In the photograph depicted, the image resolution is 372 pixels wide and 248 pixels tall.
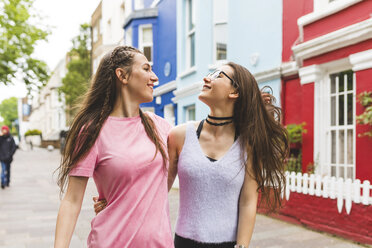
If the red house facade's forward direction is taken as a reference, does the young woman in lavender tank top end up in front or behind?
in front

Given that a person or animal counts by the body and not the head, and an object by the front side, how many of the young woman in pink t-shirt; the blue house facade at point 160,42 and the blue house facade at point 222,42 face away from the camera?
0

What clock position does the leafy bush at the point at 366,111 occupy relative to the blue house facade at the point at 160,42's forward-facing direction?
The leafy bush is roughly at 10 o'clock from the blue house facade.

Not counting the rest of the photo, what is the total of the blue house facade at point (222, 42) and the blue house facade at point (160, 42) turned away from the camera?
0

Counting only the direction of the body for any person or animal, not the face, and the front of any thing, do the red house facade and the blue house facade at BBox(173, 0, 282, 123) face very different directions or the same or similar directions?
same or similar directions

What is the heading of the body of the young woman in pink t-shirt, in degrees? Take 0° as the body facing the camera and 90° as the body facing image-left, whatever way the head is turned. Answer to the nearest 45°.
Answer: approximately 315°

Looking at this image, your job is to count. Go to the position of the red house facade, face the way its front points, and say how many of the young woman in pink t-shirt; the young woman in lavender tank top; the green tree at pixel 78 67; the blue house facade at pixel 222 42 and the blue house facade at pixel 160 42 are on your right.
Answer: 3

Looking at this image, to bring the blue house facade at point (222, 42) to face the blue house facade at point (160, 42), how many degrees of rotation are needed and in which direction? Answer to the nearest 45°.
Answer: approximately 90° to its right

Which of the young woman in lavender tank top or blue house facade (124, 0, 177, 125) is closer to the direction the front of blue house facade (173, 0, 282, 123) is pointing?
the young woman in lavender tank top

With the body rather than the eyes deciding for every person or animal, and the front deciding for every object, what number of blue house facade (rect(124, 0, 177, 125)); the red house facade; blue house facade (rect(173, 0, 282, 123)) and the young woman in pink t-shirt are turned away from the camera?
0

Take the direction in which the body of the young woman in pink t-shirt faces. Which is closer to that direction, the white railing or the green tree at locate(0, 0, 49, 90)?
the white railing

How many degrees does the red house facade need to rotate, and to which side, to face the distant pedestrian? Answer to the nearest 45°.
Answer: approximately 45° to its right

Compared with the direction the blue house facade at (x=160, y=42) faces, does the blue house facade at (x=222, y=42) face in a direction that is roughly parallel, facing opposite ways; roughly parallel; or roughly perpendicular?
roughly parallel

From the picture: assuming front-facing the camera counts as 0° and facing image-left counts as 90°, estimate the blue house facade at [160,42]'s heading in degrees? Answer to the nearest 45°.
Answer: approximately 45°

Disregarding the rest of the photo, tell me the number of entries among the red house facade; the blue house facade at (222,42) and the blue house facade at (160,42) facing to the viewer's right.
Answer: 0

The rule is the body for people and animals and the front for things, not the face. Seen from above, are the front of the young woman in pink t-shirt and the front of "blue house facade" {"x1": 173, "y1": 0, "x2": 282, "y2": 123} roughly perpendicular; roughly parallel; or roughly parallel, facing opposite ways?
roughly perpendicular

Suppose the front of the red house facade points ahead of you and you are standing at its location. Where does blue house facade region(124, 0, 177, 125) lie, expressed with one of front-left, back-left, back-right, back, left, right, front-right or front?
right

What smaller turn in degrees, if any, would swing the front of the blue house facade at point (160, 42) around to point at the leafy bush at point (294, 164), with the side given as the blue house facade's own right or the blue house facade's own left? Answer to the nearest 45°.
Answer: approximately 45° to the blue house facade's own left
